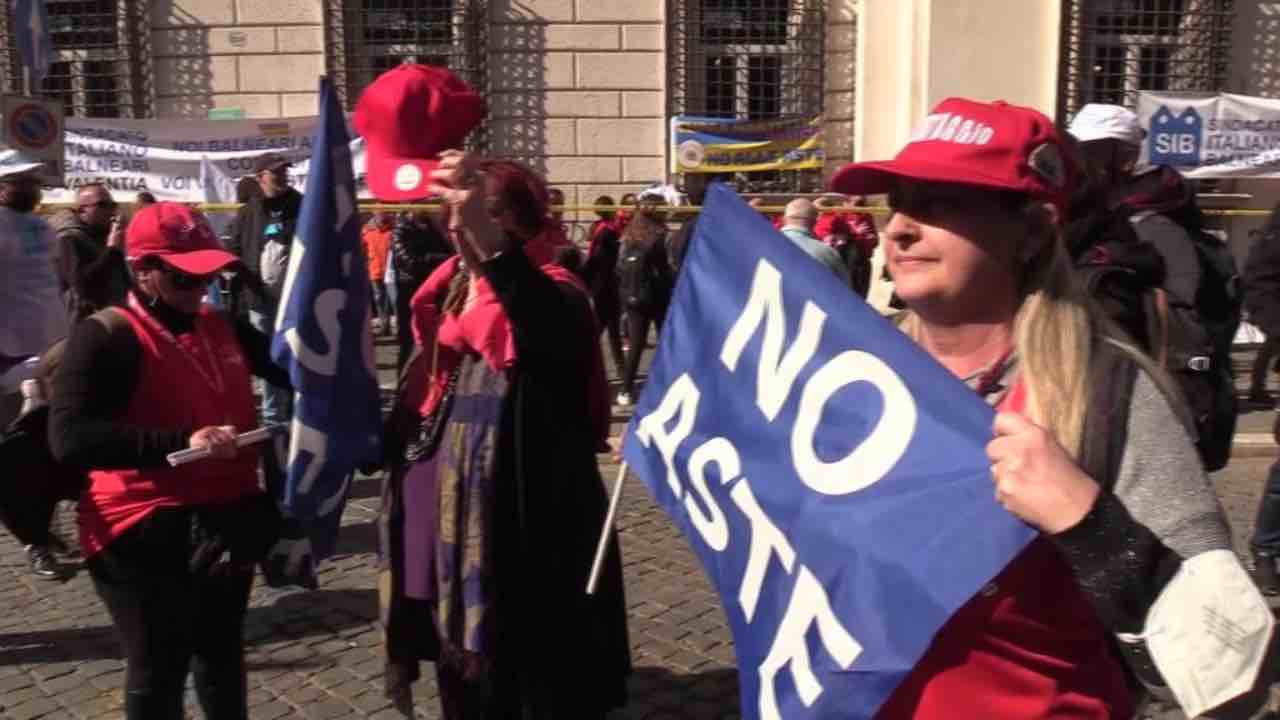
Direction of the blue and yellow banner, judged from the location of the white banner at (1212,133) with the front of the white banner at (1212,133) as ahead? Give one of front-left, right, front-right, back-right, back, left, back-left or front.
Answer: right

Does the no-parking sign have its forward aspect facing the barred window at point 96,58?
no

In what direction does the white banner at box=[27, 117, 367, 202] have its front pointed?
toward the camera

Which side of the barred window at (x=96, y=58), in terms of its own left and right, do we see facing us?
front

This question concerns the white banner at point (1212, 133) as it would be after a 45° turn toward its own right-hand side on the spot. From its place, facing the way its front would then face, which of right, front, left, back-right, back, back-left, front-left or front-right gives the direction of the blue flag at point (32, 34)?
front

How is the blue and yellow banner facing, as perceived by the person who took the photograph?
facing the viewer

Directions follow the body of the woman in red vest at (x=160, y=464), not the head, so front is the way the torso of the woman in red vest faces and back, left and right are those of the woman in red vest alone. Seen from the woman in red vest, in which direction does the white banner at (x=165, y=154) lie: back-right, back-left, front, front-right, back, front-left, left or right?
back-left

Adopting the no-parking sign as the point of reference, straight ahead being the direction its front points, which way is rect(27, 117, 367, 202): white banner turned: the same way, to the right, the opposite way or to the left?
the same way

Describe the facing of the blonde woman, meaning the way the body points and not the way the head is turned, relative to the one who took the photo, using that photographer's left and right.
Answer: facing the viewer and to the left of the viewer

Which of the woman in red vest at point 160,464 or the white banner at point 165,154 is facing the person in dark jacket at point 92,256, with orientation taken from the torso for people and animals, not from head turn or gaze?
the white banner

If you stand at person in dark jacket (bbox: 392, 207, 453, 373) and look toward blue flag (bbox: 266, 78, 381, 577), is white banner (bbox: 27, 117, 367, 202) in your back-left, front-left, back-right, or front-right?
back-right

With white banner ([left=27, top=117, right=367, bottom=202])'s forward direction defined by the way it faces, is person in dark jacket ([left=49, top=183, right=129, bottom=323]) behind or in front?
in front

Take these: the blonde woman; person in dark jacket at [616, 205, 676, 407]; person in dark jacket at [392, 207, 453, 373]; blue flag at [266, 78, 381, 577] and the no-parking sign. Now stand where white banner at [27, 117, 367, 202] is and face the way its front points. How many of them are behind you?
0

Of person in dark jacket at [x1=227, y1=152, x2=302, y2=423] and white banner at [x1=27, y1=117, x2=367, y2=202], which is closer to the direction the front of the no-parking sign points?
the person in dark jacket

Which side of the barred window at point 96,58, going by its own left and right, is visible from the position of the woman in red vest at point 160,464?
front

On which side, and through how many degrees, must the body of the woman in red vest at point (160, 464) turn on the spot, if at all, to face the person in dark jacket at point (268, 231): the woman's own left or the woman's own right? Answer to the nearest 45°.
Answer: approximately 135° to the woman's own left

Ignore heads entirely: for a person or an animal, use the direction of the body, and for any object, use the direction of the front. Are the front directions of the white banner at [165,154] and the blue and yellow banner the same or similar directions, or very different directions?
same or similar directions

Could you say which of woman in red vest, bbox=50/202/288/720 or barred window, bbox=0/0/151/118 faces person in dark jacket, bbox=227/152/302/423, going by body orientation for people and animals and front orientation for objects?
the barred window

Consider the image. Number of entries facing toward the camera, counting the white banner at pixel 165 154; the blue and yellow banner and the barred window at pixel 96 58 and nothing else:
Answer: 3

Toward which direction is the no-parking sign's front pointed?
toward the camera
